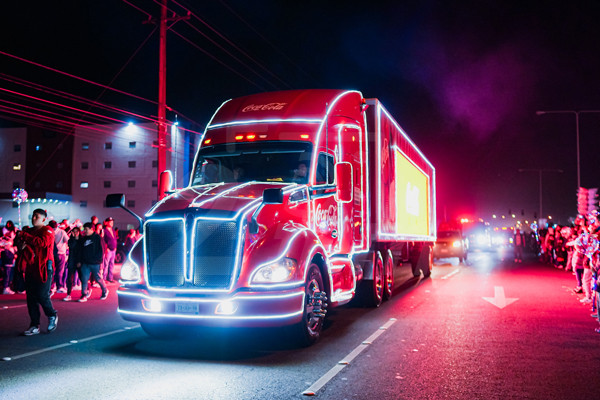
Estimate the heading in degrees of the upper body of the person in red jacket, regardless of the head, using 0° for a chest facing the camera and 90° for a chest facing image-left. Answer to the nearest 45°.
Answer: approximately 45°

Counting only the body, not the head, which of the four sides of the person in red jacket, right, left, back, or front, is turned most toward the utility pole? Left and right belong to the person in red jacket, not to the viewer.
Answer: back

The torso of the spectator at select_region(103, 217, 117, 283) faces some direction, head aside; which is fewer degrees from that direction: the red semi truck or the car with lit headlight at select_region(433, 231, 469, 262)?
the red semi truck

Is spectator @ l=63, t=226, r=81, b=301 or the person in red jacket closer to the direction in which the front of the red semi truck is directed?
the person in red jacket

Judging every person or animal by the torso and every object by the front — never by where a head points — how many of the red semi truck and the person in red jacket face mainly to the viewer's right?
0

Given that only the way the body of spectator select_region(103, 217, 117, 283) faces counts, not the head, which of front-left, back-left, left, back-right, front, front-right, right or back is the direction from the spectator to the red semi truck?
front-right

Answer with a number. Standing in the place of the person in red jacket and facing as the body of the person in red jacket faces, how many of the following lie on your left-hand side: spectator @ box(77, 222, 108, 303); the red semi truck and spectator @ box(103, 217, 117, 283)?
1

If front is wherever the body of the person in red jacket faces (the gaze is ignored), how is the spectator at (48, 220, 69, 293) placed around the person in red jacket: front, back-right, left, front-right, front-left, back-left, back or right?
back-right

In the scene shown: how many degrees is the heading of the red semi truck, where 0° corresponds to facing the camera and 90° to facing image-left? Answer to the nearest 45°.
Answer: approximately 45°

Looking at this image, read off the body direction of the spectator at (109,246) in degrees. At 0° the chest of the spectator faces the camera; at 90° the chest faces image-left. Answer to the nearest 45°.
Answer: approximately 315°

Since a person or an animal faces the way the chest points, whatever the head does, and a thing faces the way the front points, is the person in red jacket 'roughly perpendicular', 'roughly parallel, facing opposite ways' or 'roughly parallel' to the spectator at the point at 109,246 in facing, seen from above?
roughly perpendicular

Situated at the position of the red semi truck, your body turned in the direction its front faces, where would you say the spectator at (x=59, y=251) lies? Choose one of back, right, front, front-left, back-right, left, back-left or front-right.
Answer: right

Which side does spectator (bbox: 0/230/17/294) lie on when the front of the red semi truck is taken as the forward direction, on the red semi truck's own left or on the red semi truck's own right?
on the red semi truck's own right

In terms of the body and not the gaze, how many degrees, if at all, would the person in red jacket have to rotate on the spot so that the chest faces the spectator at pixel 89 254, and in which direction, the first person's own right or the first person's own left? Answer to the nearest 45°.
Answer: approximately 135° to the first person's own right

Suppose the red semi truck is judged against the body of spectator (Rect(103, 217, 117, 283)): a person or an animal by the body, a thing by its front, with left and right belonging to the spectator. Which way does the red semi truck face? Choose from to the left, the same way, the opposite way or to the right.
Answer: to the right
